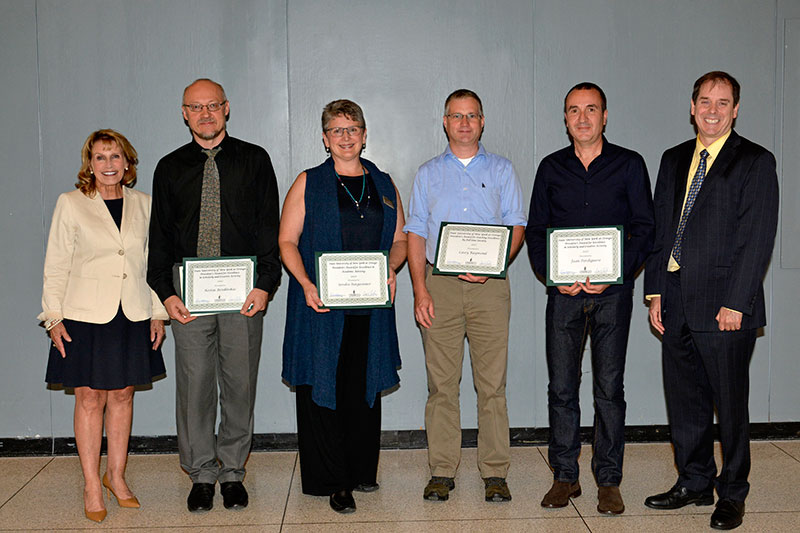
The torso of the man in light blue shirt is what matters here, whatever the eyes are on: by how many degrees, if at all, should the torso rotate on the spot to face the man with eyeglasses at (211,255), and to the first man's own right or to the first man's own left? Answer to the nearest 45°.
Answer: approximately 90° to the first man's own right

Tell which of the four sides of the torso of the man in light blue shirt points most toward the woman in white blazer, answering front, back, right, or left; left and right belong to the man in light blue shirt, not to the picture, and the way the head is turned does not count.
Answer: right

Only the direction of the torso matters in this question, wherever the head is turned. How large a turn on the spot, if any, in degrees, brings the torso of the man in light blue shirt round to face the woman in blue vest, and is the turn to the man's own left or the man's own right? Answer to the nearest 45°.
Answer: approximately 90° to the man's own right

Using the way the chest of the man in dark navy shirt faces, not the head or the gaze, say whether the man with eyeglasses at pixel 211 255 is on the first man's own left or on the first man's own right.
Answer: on the first man's own right

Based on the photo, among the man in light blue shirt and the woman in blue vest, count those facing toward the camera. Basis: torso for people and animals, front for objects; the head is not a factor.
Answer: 2

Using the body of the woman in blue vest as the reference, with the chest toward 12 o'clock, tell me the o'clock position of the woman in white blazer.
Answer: The woman in white blazer is roughly at 3 o'clock from the woman in blue vest.

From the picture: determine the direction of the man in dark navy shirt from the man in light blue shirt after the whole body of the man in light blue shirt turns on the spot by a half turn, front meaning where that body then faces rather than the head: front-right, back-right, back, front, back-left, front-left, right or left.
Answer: right

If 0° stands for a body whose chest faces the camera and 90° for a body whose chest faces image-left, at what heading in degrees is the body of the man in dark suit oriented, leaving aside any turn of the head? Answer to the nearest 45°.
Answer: approximately 45°

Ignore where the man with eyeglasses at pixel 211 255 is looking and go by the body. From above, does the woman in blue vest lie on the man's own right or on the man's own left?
on the man's own left

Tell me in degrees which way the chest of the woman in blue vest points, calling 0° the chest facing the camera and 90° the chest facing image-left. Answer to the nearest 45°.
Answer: approximately 0°
